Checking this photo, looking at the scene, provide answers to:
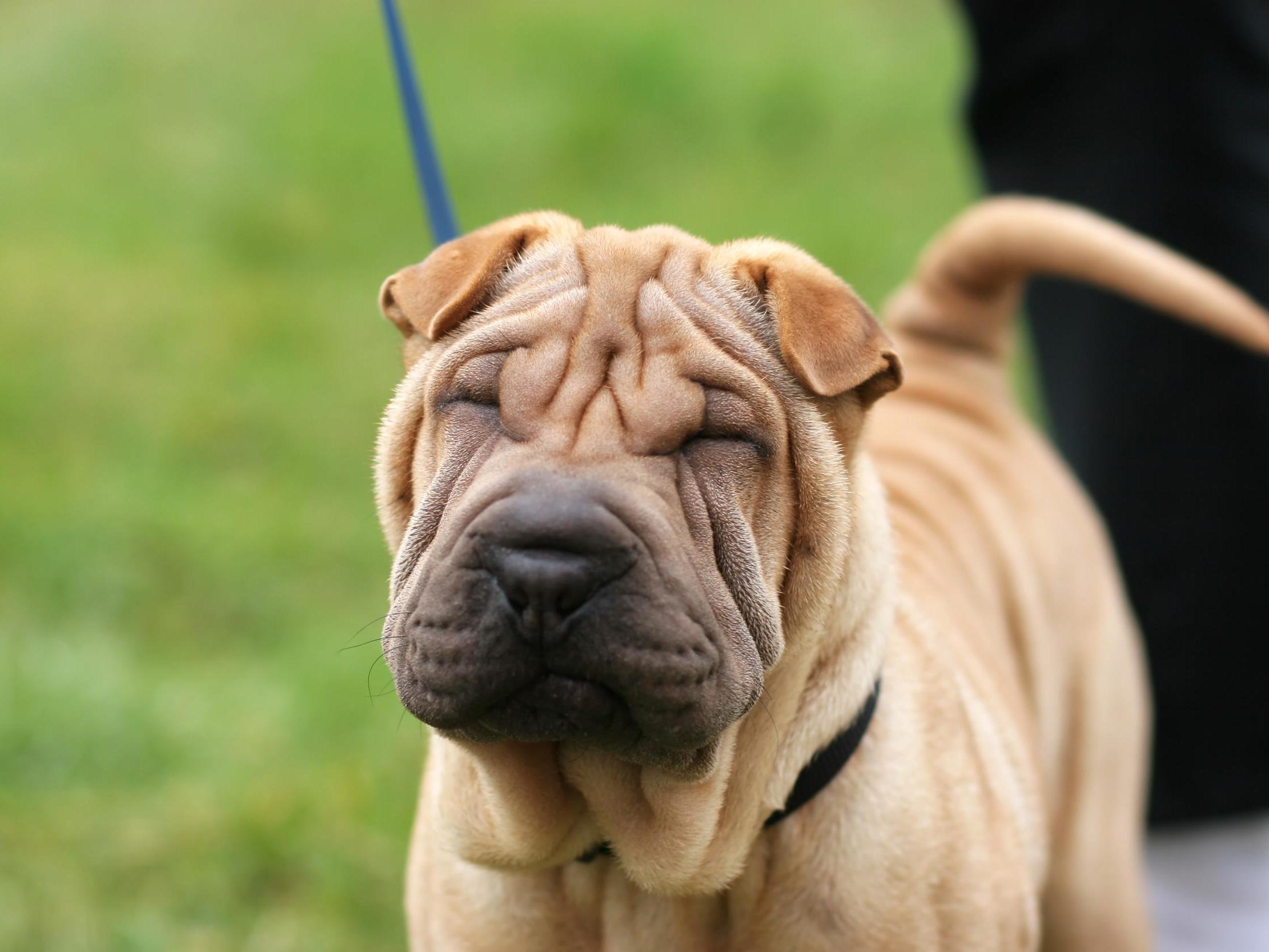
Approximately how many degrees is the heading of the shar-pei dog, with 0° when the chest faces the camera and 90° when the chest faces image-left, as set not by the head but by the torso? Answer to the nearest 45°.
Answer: approximately 45°

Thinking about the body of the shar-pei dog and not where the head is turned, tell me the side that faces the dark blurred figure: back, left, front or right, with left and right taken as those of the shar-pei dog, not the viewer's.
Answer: back
